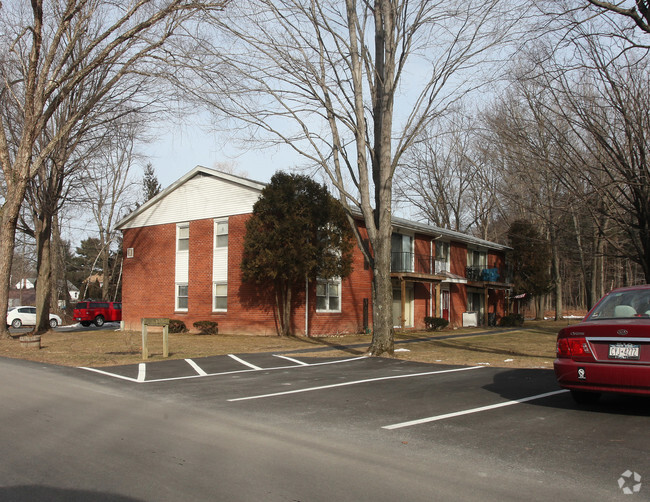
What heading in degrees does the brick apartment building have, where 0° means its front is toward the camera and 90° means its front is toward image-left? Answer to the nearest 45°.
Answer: approximately 315°

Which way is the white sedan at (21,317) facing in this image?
to the viewer's right
